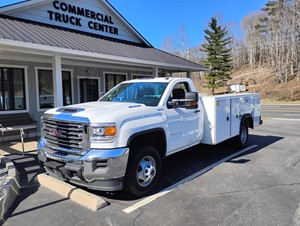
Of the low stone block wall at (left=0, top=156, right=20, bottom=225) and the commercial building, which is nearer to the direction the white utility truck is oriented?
the low stone block wall

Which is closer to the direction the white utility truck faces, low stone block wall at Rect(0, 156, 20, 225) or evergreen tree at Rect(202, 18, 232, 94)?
the low stone block wall

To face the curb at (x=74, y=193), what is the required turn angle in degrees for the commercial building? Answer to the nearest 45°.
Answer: approximately 45° to its right

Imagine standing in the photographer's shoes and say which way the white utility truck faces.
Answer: facing the viewer and to the left of the viewer

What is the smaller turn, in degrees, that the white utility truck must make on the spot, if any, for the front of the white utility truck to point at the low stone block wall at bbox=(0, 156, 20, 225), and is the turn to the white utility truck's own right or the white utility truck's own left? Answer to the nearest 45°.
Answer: approximately 45° to the white utility truck's own right

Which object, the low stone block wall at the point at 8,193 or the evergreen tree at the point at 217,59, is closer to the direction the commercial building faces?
the low stone block wall

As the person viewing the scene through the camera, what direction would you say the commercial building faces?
facing the viewer and to the right of the viewer

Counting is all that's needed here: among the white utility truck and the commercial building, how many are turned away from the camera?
0

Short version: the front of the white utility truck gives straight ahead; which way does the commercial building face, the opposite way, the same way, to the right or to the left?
to the left

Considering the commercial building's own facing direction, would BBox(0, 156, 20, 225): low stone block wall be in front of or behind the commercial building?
in front

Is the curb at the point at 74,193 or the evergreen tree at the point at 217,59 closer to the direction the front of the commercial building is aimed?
the curb

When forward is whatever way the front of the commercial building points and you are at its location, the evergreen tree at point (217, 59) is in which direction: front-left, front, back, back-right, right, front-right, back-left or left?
left
